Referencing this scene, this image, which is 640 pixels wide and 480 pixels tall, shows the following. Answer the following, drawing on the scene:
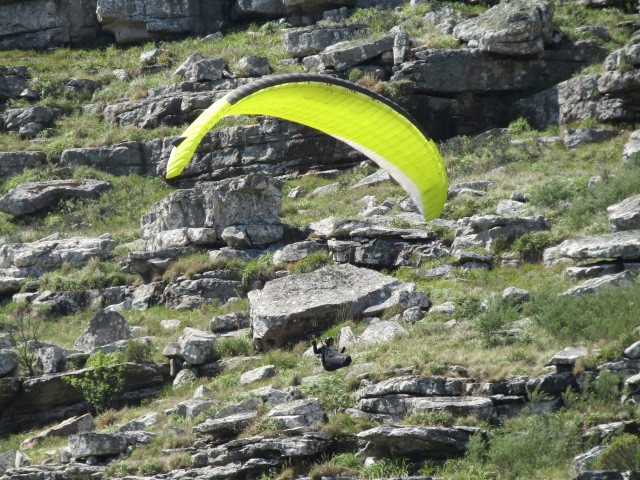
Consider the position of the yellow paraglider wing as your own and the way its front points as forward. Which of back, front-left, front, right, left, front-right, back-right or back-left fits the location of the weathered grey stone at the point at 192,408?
right

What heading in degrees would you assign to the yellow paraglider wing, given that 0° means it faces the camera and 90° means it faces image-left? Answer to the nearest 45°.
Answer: approximately 315°

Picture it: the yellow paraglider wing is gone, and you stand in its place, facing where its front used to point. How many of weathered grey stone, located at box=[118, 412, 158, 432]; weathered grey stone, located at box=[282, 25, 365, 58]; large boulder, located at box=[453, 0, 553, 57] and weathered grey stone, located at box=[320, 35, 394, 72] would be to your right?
1

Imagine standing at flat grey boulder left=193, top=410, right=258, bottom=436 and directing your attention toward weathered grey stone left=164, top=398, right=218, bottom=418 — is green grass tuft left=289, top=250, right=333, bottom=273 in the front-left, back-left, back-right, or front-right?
front-right

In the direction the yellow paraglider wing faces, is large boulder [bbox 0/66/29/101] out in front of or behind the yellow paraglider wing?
behind

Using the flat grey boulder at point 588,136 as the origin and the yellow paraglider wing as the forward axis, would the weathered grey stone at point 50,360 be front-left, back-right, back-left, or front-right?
front-right

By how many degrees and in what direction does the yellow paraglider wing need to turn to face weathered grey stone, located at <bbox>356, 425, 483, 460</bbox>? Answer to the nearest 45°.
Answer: approximately 45° to its right

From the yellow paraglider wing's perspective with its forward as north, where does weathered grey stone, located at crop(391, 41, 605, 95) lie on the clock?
The weathered grey stone is roughly at 8 o'clock from the yellow paraglider wing.

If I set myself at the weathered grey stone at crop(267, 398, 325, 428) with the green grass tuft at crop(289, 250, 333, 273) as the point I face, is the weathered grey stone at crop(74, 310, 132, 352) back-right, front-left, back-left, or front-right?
front-left

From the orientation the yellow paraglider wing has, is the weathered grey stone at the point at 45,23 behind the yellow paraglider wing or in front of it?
behind
